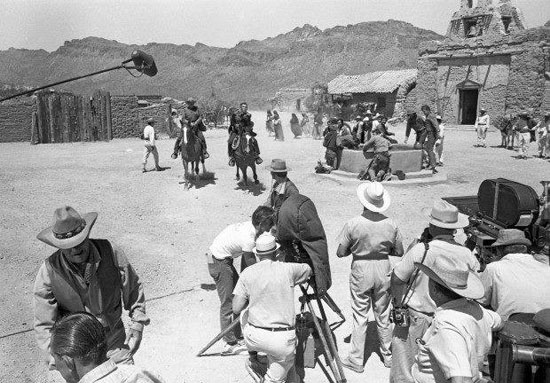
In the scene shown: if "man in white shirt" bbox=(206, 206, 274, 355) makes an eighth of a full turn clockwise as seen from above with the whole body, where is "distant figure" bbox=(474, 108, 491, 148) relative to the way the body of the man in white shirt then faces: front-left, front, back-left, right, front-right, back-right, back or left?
left

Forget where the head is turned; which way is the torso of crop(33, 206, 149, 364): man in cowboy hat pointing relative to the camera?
toward the camera

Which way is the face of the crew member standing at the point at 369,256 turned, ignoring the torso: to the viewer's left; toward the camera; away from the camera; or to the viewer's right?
away from the camera

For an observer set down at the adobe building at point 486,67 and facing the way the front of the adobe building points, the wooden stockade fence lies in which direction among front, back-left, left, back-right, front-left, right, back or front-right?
front-right

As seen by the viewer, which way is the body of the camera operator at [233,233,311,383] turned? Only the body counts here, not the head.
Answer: away from the camera

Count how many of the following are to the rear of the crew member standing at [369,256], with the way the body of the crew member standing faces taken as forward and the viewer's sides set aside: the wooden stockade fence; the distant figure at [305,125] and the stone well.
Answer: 0

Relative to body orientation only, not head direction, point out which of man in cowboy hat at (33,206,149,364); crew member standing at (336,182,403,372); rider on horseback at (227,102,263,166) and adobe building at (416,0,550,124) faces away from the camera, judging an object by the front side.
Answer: the crew member standing

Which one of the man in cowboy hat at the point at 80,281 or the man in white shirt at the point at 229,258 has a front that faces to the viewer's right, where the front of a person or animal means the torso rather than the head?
the man in white shirt

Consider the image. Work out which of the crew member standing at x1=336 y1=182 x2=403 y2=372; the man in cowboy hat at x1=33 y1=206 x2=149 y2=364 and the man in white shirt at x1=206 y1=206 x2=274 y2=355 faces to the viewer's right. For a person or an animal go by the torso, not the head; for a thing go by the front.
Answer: the man in white shirt

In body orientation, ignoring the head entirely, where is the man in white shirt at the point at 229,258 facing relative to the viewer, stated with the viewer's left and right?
facing to the right of the viewer

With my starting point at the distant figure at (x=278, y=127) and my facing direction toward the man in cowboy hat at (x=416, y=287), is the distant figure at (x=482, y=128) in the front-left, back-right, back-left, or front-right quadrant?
front-left

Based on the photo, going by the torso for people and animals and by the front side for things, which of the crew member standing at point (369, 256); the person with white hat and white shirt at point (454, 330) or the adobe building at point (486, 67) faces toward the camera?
the adobe building

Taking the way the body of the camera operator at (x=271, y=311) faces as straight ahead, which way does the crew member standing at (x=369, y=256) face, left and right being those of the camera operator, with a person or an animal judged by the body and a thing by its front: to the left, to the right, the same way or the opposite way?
the same way

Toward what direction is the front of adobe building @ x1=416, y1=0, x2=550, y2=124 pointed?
toward the camera

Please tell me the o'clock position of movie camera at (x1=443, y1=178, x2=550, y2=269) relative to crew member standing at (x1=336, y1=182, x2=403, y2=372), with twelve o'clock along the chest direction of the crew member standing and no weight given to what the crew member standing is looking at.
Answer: The movie camera is roughly at 2 o'clock from the crew member standing.

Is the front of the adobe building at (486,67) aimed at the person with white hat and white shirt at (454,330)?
yes

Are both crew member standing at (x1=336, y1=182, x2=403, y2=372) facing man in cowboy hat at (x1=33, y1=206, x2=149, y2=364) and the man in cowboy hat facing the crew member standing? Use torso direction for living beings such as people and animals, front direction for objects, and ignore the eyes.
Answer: no

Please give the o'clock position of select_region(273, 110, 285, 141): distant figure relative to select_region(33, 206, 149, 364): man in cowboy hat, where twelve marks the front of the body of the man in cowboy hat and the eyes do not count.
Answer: The distant figure is roughly at 7 o'clock from the man in cowboy hat.

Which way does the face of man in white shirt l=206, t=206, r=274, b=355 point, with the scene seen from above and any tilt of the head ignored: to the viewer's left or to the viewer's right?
to the viewer's right

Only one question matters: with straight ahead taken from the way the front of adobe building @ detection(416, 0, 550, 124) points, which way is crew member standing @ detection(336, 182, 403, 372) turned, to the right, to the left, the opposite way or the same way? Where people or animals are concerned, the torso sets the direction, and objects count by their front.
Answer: the opposite way
